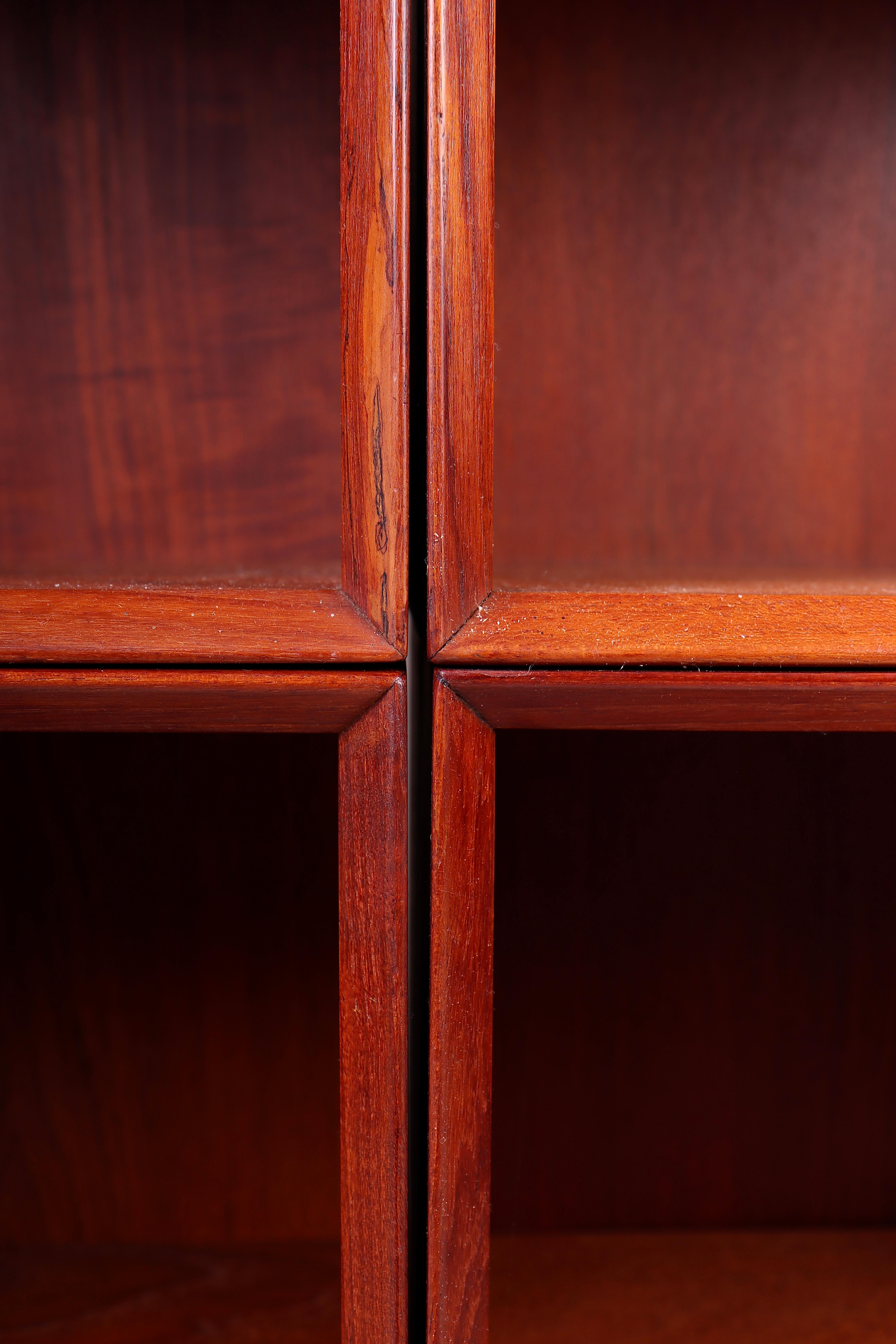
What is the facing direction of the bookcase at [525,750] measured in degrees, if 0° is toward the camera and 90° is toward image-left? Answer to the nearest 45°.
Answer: approximately 0°

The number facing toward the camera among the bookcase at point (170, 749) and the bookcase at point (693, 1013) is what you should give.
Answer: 2

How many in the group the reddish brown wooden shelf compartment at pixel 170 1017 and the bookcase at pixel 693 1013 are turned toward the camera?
2
